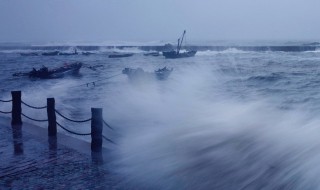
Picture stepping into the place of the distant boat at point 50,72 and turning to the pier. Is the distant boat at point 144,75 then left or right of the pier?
left
